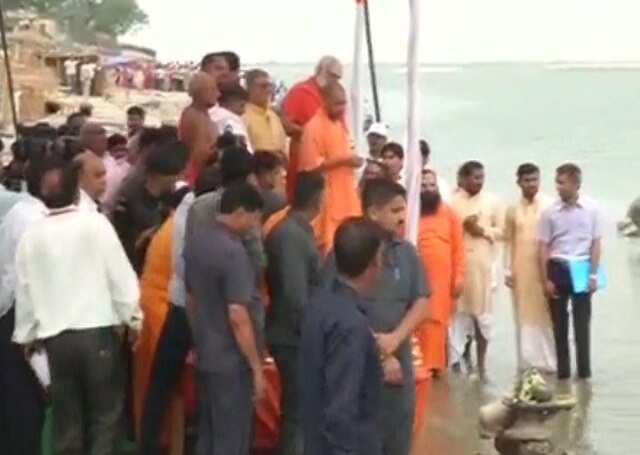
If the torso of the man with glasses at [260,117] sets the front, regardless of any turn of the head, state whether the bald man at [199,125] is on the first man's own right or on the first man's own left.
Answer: on the first man's own right

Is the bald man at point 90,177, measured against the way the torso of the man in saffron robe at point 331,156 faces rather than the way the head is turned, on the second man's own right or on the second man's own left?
on the second man's own right

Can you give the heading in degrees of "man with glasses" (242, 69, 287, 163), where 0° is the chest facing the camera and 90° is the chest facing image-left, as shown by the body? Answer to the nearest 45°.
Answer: approximately 315°
